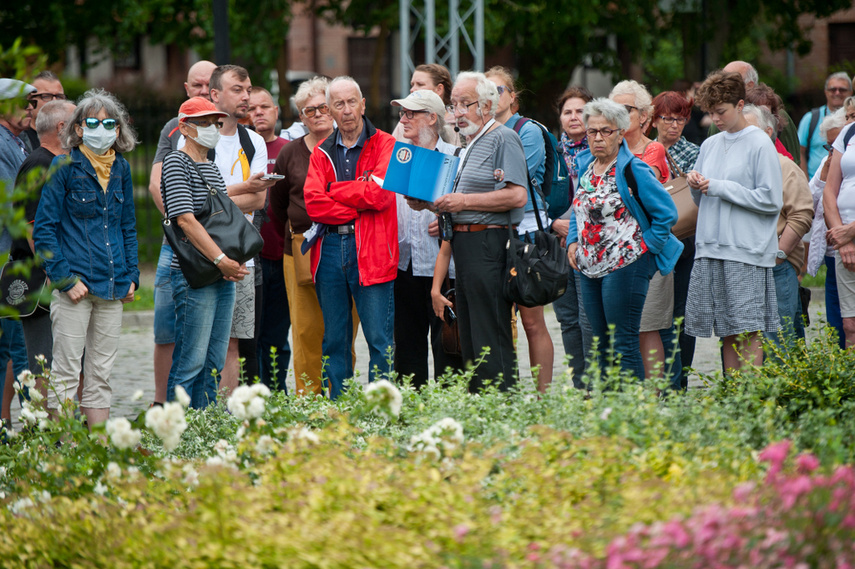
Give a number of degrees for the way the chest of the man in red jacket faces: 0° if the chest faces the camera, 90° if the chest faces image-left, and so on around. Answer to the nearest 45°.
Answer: approximately 0°

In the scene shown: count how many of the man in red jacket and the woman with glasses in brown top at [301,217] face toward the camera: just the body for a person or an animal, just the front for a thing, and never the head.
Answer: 2

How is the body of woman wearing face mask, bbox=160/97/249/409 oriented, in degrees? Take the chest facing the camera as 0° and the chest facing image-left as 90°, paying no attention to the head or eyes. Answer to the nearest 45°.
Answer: approximately 315°

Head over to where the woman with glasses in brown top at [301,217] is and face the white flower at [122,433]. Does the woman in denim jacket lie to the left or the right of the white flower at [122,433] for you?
right

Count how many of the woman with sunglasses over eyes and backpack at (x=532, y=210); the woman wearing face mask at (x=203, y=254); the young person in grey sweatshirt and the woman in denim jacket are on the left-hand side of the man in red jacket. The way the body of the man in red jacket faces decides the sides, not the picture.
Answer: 2
